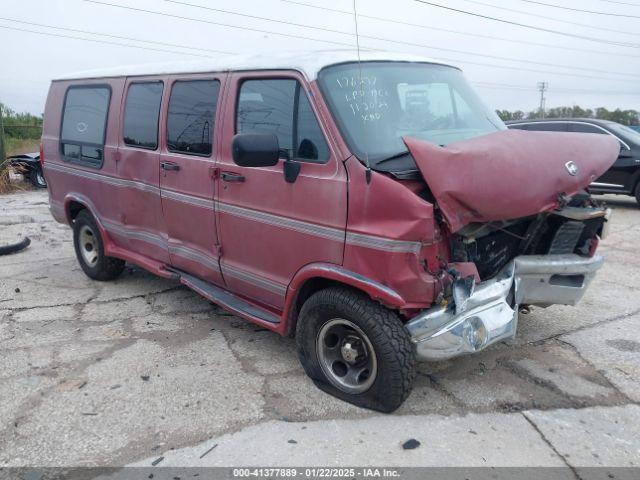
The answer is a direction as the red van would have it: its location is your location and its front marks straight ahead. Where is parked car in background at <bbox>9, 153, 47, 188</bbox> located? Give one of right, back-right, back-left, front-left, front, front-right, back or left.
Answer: back

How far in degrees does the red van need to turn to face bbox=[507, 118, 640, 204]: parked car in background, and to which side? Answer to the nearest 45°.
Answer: approximately 90° to its left

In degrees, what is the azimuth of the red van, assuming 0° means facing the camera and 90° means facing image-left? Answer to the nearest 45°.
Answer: approximately 315°

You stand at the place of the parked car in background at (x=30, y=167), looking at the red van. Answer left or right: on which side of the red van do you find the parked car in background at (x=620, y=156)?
left
